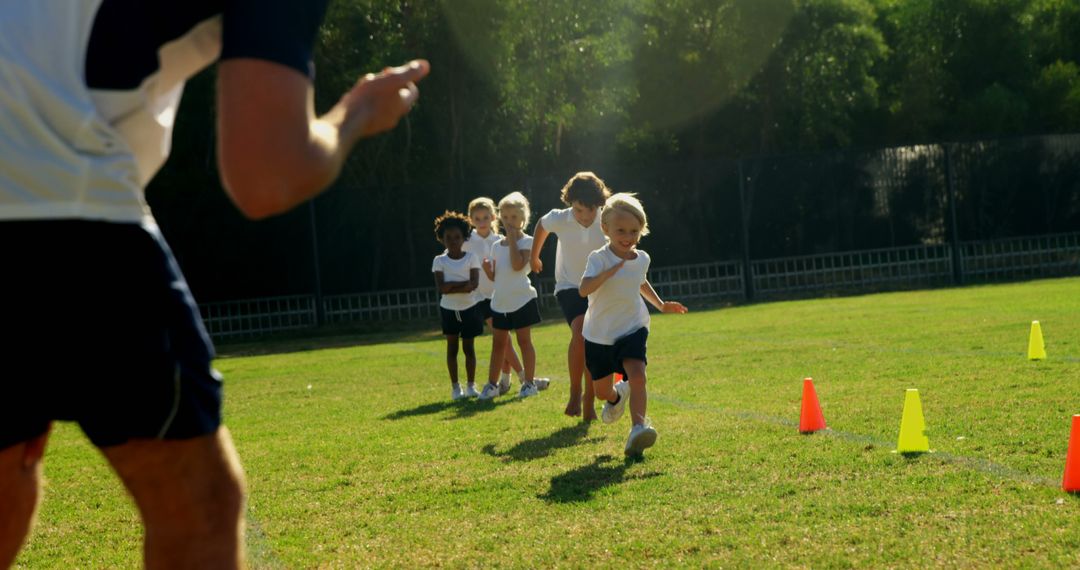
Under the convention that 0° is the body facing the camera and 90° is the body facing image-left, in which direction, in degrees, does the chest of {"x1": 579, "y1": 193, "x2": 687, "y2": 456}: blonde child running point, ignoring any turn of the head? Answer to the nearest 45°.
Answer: approximately 0°

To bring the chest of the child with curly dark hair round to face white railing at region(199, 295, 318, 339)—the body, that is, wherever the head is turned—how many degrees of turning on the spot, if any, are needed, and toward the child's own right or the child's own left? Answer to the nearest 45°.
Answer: approximately 180°

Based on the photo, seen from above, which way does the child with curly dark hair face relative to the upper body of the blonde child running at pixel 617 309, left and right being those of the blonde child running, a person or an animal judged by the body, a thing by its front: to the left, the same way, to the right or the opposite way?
the same way

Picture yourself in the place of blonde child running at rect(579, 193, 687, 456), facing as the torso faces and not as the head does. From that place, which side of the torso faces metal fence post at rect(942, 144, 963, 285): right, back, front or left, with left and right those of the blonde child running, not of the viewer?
back

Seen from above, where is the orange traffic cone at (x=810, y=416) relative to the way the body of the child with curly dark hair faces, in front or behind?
in front

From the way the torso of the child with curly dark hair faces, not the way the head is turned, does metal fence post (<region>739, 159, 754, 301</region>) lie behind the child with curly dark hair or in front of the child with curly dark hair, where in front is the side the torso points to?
behind

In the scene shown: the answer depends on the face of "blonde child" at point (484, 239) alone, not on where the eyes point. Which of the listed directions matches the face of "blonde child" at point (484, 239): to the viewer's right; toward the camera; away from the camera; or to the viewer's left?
toward the camera

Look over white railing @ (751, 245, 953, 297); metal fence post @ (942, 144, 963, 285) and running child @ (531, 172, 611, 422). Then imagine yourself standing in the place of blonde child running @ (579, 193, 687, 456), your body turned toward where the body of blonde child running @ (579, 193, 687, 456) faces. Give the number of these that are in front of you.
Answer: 0

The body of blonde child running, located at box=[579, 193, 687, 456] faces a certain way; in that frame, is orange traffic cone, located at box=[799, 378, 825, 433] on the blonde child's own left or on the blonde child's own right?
on the blonde child's own left

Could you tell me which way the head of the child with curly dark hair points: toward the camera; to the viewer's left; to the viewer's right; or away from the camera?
toward the camera

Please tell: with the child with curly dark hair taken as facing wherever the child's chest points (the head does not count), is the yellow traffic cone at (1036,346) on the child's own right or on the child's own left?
on the child's own left

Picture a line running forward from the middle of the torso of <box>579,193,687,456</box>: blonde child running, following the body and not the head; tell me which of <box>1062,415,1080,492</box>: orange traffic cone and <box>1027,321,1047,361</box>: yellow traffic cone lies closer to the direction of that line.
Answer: the orange traffic cone

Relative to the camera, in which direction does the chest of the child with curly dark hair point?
toward the camera

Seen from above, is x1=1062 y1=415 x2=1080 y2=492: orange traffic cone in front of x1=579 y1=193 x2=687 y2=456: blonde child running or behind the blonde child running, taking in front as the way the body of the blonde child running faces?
in front
